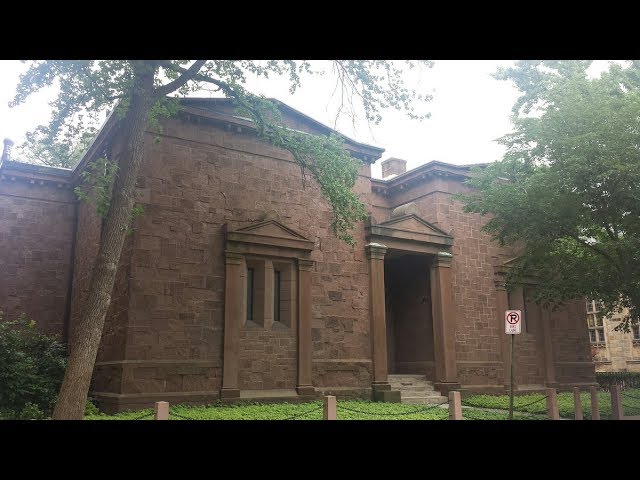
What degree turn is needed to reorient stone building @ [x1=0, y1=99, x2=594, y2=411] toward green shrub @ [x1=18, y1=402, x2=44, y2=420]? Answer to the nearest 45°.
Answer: approximately 90° to its right

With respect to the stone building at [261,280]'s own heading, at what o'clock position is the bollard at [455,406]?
The bollard is roughly at 12 o'clock from the stone building.

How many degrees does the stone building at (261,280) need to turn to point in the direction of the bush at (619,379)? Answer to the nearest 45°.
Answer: approximately 90° to its left

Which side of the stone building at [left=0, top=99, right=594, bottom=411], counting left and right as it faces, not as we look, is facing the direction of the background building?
left

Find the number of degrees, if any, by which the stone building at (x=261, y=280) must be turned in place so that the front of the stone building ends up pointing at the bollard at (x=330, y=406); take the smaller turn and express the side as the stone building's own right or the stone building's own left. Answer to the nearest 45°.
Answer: approximately 45° to the stone building's own right

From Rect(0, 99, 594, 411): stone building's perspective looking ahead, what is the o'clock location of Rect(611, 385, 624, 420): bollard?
The bollard is roughly at 11 o'clock from the stone building.

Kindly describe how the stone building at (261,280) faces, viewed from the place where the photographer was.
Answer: facing the viewer and to the right of the viewer

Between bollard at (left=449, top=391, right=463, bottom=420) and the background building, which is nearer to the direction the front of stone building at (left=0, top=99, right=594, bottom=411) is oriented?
the bollard

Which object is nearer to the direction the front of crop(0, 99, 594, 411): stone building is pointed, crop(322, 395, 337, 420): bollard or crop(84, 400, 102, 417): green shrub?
the bollard

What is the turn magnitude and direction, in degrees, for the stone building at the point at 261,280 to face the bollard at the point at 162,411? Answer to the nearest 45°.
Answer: approximately 45° to its right

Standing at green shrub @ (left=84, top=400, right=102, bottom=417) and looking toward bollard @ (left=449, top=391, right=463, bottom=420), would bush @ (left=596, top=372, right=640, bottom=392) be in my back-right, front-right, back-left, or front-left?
front-left

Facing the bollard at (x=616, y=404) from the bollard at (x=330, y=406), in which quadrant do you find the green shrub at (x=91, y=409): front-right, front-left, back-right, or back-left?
back-left

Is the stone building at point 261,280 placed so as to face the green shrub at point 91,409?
no

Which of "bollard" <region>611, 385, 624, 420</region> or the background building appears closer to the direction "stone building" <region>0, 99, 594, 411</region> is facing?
the bollard
